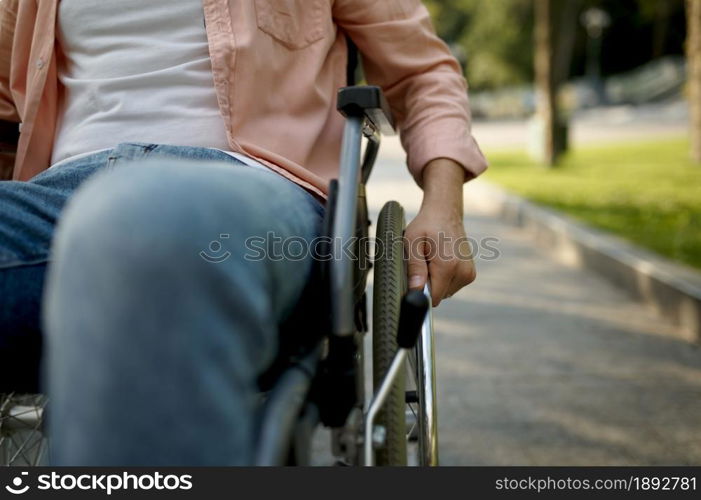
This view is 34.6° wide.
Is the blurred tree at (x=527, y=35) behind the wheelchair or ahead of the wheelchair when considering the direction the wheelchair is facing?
behind

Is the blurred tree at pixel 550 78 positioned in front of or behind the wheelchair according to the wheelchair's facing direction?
behind

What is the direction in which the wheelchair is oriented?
toward the camera
